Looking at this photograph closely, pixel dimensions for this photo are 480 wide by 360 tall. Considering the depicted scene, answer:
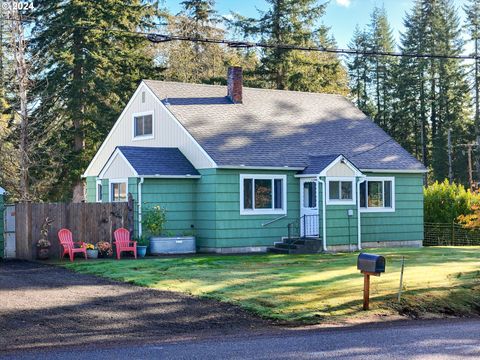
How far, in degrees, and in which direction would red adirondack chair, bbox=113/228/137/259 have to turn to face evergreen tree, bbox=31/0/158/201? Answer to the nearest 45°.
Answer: approximately 135° to its left

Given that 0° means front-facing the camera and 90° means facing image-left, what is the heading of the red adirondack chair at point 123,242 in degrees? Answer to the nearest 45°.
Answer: approximately 315°

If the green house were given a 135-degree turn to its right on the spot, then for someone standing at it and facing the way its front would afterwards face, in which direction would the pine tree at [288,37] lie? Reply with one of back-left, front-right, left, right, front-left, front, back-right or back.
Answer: right

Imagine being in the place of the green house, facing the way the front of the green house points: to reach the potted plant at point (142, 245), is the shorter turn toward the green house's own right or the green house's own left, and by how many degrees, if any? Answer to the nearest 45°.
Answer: approximately 90° to the green house's own right

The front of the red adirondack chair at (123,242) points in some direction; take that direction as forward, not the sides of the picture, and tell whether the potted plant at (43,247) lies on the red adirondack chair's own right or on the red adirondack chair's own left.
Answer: on the red adirondack chair's own right

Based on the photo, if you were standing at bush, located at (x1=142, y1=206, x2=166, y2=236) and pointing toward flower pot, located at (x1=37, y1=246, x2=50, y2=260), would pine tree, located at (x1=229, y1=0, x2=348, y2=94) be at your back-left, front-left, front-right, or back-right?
back-right

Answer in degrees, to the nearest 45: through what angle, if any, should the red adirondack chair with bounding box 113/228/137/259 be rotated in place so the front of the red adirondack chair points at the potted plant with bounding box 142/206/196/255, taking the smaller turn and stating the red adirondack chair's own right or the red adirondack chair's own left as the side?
approximately 90° to the red adirondack chair's own left

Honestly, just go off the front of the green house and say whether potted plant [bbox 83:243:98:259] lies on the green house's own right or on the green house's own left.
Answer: on the green house's own right

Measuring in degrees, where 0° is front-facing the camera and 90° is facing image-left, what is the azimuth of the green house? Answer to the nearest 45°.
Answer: approximately 315°
